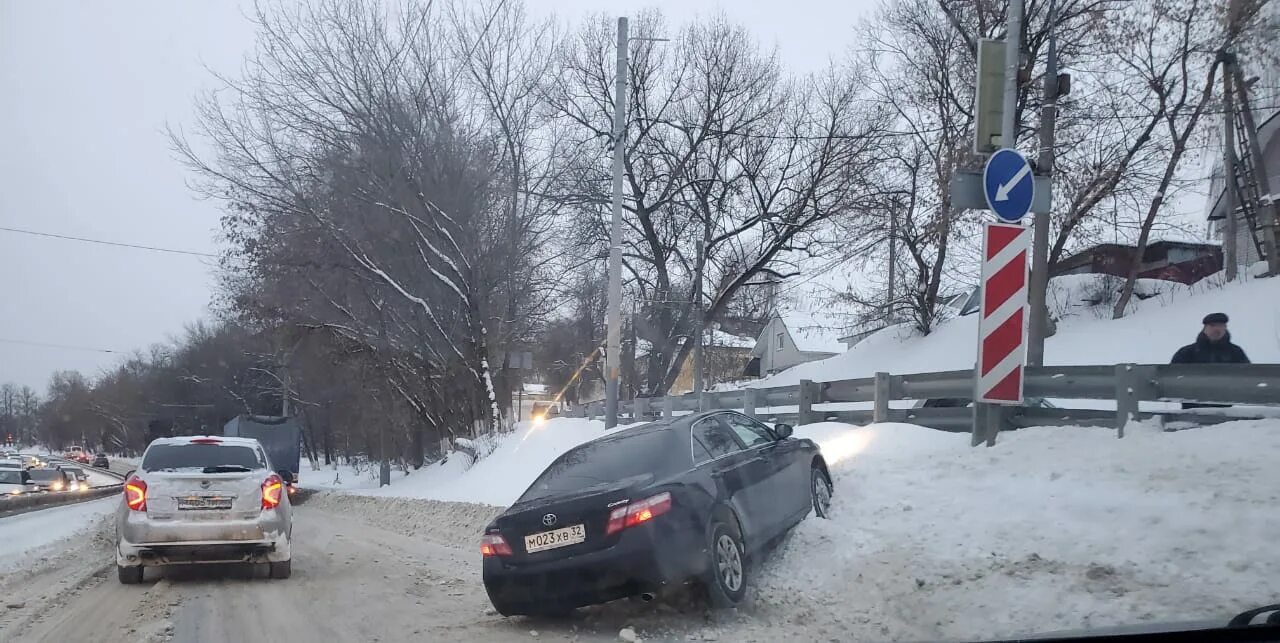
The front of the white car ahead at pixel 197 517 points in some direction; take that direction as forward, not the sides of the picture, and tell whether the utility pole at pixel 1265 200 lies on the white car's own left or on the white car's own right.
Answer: on the white car's own right

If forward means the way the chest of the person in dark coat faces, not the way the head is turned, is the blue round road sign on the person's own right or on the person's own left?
on the person's own right

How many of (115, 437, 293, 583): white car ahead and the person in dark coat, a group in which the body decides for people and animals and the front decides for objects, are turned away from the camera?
1

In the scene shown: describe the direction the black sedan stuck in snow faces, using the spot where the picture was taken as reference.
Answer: facing away from the viewer and to the right of the viewer

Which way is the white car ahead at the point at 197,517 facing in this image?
away from the camera

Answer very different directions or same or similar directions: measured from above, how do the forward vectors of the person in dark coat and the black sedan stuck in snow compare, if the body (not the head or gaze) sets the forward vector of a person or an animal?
very different directions

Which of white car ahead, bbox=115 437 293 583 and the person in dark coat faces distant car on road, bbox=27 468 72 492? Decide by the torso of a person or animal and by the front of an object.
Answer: the white car ahead

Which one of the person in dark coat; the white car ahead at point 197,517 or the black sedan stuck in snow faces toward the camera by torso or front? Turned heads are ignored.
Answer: the person in dark coat

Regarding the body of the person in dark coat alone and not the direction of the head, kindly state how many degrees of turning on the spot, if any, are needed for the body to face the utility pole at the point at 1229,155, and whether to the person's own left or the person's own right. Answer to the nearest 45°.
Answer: approximately 180°

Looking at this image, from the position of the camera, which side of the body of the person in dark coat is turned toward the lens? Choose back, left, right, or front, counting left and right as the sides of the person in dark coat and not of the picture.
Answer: front

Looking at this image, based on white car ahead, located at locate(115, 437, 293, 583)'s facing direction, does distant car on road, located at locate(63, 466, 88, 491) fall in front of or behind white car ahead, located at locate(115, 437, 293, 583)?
in front

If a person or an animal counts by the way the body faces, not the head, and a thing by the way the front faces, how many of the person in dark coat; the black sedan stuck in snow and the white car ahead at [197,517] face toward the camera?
1
